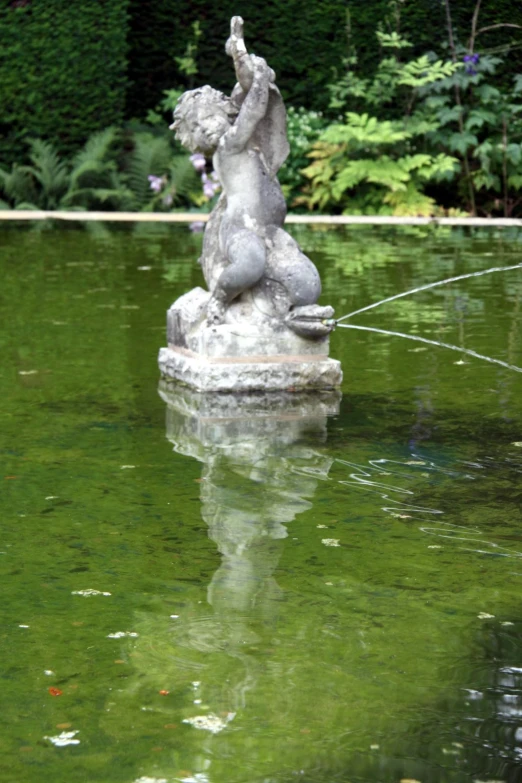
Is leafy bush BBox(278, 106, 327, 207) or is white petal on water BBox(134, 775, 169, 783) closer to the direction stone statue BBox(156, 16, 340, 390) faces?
the white petal on water

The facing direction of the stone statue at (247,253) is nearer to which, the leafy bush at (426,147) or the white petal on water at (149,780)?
the white petal on water

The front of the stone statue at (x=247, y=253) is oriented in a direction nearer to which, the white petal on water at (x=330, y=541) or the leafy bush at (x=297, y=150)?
the white petal on water

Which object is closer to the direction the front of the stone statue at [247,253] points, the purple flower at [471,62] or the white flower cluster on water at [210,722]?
the white flower cluster on water
